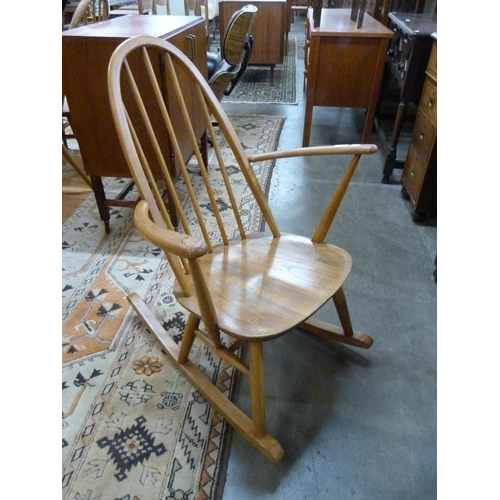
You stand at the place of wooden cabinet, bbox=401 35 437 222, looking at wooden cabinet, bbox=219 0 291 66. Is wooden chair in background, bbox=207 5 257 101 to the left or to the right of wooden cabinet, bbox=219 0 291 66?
left

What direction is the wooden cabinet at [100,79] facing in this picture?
to the viewer's right

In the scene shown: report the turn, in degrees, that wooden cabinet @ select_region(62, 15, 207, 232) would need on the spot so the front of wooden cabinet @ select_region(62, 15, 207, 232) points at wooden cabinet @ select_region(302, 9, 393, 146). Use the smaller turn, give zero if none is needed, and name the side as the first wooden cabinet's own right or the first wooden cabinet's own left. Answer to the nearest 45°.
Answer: approximately 45° to the first wooden cabinet's own left

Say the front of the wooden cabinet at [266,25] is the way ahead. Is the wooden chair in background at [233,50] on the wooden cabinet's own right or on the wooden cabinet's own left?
on the wooden cabinet's own right
